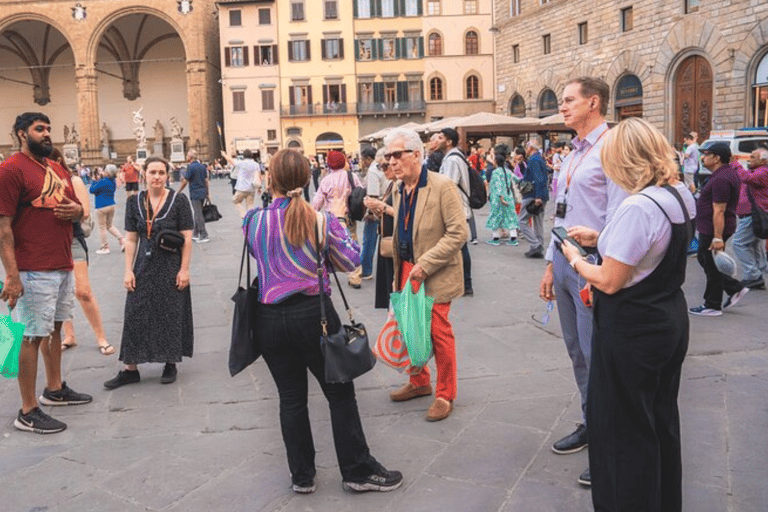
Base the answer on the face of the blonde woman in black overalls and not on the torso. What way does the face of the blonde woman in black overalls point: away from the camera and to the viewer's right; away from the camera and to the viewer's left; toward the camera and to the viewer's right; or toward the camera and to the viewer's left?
away from the camera and to the viewer's left

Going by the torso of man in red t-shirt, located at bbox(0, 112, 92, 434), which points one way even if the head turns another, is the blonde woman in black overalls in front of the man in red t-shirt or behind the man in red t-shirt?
in front

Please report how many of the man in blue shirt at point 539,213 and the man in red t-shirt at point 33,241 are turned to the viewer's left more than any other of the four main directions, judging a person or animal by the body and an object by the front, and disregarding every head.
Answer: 1

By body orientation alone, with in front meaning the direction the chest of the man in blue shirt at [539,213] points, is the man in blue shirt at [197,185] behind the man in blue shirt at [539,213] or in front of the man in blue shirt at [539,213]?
in front

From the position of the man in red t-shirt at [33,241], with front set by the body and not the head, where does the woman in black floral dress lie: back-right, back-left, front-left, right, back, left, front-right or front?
left

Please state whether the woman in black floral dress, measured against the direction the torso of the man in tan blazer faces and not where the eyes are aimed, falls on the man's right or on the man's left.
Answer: on the man's right

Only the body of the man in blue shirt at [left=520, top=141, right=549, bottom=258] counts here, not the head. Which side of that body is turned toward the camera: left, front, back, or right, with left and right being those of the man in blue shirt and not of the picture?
left

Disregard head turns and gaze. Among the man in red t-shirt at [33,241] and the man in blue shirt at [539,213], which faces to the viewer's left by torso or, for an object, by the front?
the man in blue shirt

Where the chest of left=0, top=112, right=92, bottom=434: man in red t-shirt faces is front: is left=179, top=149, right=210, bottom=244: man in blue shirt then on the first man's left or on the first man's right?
on the first man's left

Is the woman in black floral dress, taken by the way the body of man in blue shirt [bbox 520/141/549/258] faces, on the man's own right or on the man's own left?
on the man's own left
